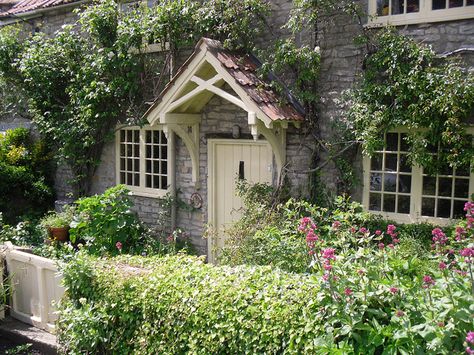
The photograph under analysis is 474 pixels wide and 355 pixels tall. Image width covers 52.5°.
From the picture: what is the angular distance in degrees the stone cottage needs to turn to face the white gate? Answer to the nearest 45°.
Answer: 0° — it already faces it

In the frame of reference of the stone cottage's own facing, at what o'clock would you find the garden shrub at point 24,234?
The garden shrub is roughly at 2 o'clock from the stone cottage.

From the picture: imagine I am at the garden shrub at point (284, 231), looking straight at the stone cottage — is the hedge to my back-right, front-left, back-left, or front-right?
back-left

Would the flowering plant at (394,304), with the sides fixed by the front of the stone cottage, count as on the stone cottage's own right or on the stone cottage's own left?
on the stone cottage's own left

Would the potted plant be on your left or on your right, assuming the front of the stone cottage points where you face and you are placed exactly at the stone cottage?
on your right

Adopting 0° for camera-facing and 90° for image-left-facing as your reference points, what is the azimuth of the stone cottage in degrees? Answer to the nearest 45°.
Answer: approximately 45°

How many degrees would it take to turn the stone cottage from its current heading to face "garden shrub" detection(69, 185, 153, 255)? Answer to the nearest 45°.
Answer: approximately 45° to its right
